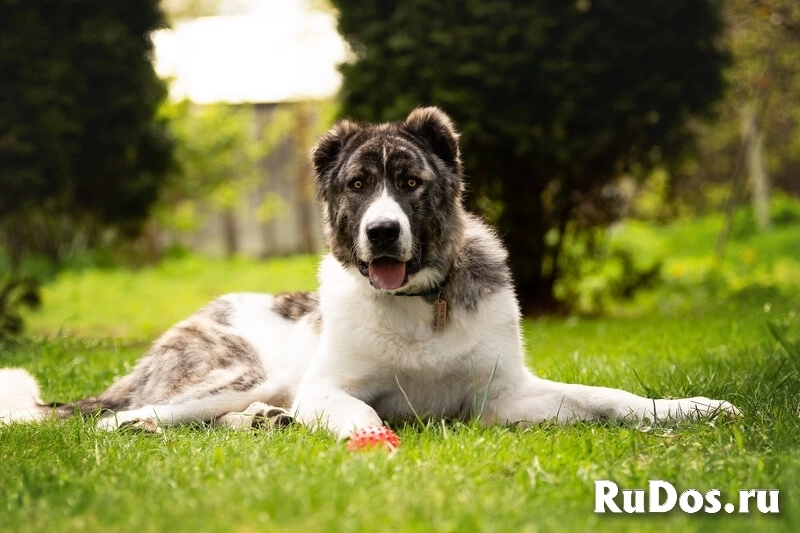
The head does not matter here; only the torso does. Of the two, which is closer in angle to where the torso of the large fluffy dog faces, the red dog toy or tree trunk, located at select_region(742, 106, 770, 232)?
the red dog toy

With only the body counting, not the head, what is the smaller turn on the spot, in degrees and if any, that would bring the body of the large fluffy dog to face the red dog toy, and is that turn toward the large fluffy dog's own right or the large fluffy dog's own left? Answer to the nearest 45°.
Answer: approximately 45° to the large fluffy dog's own right

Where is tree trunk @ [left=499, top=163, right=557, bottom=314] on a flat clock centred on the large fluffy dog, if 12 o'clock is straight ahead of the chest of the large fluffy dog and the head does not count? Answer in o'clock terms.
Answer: The tree trunk is roughly at 8 o'clock from the large fluffy dog.

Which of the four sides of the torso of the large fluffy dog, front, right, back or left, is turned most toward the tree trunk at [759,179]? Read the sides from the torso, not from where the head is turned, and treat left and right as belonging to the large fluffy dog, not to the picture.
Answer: left

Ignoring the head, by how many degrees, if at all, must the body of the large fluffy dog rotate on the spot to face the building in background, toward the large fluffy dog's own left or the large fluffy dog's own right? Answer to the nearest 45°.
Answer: approximately 135° to the large fluffy dog's own left

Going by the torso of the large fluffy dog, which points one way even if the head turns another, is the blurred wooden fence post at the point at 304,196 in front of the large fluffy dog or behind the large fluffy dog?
behind

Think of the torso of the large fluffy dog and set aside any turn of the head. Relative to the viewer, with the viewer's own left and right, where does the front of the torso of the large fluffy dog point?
facing the viewer and to the right of the viewer

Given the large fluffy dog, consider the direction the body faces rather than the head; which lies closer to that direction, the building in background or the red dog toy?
the red dog toy
